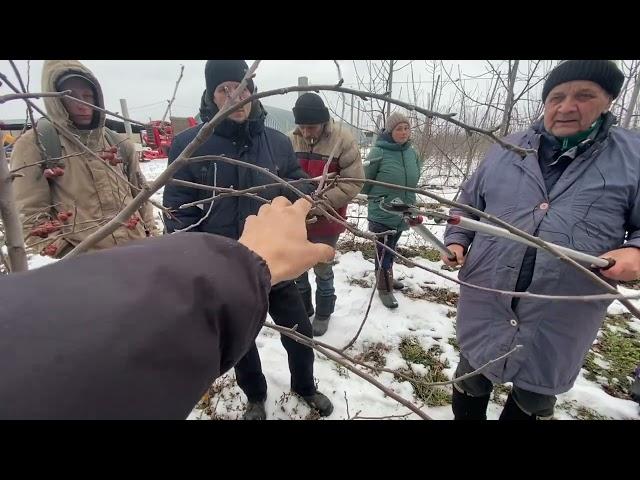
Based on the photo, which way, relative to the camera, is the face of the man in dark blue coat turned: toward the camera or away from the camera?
toward the camera

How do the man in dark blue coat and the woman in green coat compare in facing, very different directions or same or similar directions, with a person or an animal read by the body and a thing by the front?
same or similar directions

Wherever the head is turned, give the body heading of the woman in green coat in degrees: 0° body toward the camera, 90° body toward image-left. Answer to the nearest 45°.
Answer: approximately 315°

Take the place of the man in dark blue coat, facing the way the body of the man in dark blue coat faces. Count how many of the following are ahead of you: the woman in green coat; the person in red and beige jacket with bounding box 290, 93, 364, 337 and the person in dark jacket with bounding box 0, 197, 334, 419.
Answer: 1

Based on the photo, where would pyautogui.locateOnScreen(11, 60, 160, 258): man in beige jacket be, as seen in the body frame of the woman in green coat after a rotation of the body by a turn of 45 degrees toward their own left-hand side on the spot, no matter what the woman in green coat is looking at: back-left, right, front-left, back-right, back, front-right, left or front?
back-right

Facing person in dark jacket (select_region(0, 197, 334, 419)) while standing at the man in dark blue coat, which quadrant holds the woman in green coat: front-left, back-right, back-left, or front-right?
back-left

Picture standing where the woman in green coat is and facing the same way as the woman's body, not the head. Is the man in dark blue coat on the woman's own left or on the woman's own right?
on the woman's own right

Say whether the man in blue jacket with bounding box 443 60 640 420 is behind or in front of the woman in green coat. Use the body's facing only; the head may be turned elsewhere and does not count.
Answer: in front

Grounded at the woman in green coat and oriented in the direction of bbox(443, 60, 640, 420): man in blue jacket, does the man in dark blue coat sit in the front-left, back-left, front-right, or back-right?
front-right

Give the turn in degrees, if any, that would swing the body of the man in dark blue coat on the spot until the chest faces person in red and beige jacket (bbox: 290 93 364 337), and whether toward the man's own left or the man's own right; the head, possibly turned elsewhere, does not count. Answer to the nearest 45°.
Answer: approximately 135° to the man's own left

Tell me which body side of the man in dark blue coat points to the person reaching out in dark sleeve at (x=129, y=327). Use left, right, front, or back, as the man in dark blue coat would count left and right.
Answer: front

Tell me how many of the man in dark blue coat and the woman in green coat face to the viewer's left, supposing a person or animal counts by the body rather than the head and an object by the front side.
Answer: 0

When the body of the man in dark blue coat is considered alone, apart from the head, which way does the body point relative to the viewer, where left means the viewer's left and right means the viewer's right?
facing the viewer

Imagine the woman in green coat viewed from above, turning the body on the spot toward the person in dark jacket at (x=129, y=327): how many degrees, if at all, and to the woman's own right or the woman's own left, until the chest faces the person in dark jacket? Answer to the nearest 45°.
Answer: approximately 45° to the woman's own right

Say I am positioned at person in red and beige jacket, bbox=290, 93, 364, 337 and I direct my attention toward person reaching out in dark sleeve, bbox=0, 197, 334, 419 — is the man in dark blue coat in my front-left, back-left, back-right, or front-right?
front-right
